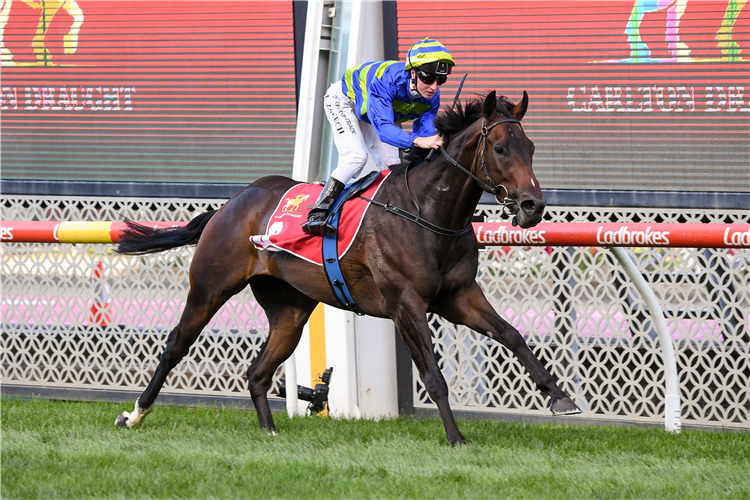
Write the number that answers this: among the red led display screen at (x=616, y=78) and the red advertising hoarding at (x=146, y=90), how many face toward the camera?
2

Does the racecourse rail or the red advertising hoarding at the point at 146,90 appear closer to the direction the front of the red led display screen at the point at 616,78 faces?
the racecourse rail

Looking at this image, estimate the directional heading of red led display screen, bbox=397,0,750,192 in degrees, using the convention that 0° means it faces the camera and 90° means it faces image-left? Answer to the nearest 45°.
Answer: approximately 0°

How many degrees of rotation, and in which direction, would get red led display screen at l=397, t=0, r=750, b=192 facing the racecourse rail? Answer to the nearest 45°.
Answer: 0° — it already faces it

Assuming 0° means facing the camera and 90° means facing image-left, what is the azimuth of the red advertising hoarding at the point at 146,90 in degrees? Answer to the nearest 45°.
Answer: approximately 0°

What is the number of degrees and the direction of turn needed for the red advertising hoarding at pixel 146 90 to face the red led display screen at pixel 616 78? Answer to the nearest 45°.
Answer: approximately 45° to its left

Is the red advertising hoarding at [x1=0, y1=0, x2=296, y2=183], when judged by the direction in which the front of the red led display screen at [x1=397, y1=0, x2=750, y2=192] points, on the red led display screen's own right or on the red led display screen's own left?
on the red led display screen's own right

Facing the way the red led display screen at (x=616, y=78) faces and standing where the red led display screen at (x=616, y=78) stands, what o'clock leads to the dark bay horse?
The dark bay horse is roughly at 1 o'clock from the red led display screen.

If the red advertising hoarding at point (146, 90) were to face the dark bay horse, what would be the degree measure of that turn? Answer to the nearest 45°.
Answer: approximately 45° to its left
